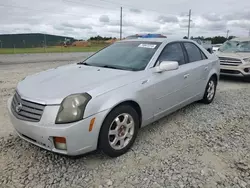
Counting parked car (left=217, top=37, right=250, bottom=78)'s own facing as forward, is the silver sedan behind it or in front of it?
in front

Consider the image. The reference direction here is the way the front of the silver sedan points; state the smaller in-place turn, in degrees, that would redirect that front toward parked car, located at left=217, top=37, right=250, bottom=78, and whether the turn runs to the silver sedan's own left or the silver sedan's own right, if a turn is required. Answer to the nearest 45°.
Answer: approximately 180°

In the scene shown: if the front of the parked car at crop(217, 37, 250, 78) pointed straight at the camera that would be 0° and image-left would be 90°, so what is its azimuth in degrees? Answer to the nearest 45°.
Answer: approximately 45°

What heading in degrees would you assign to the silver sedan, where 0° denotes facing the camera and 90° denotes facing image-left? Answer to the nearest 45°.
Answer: approximately 45°

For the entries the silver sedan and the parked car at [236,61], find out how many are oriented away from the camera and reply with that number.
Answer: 0
